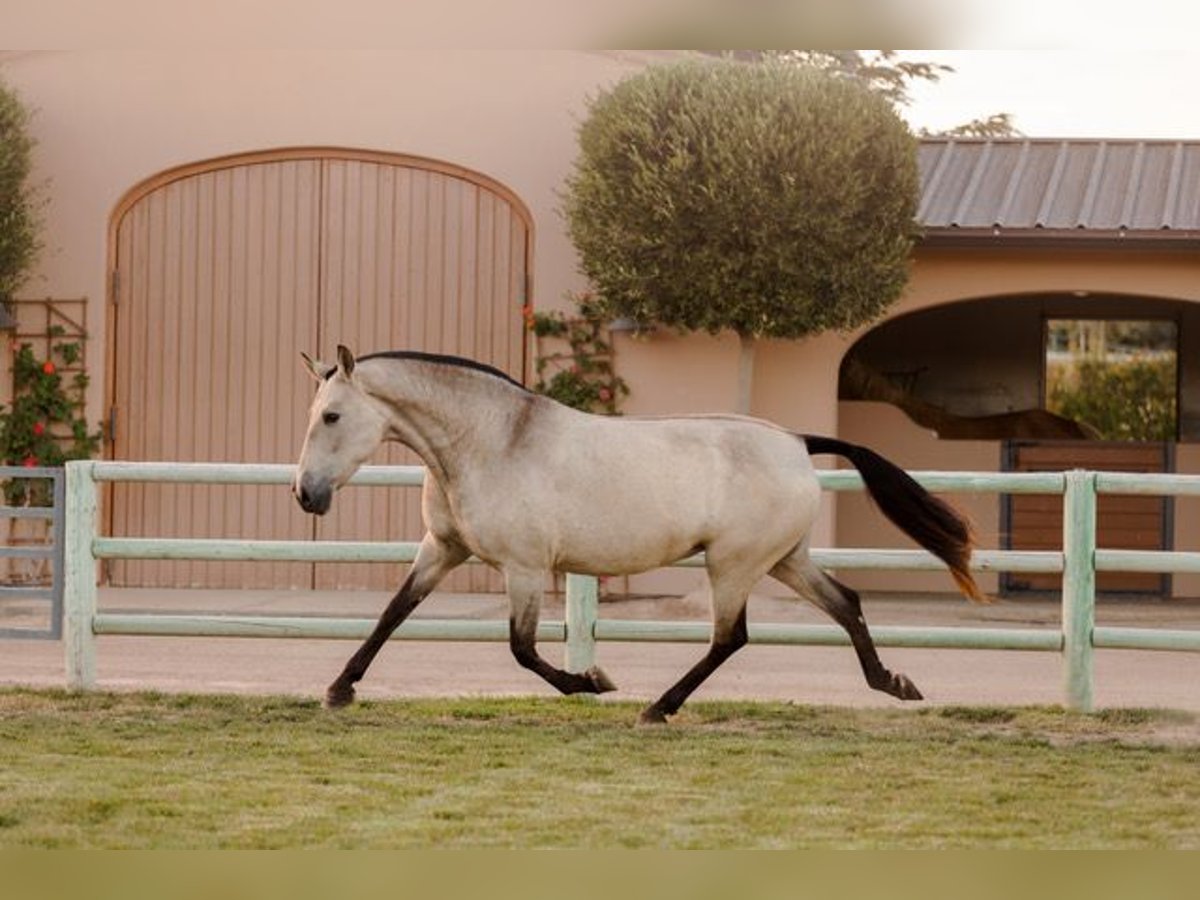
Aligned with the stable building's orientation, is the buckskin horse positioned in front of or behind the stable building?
in front

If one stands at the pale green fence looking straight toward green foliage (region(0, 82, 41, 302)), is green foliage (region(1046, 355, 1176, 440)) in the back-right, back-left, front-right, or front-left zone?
front-right

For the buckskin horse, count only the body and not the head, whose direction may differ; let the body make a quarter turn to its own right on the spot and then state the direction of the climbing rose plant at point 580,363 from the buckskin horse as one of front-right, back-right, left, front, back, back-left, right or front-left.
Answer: front

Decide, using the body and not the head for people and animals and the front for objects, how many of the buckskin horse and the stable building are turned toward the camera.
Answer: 1

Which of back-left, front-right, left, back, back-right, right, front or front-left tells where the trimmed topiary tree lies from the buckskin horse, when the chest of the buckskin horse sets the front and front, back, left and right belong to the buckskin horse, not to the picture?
right

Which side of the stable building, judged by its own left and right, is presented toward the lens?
front

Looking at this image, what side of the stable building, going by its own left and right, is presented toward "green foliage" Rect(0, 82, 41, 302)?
right

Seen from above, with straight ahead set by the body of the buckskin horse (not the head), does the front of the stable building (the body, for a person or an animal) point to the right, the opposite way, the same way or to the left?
to the left

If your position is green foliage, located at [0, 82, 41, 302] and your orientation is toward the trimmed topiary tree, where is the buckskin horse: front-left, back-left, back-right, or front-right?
front-right

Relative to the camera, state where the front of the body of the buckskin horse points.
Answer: to the viewer's left

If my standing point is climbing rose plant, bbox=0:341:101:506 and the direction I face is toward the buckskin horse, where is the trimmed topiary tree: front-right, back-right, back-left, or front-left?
front-left
